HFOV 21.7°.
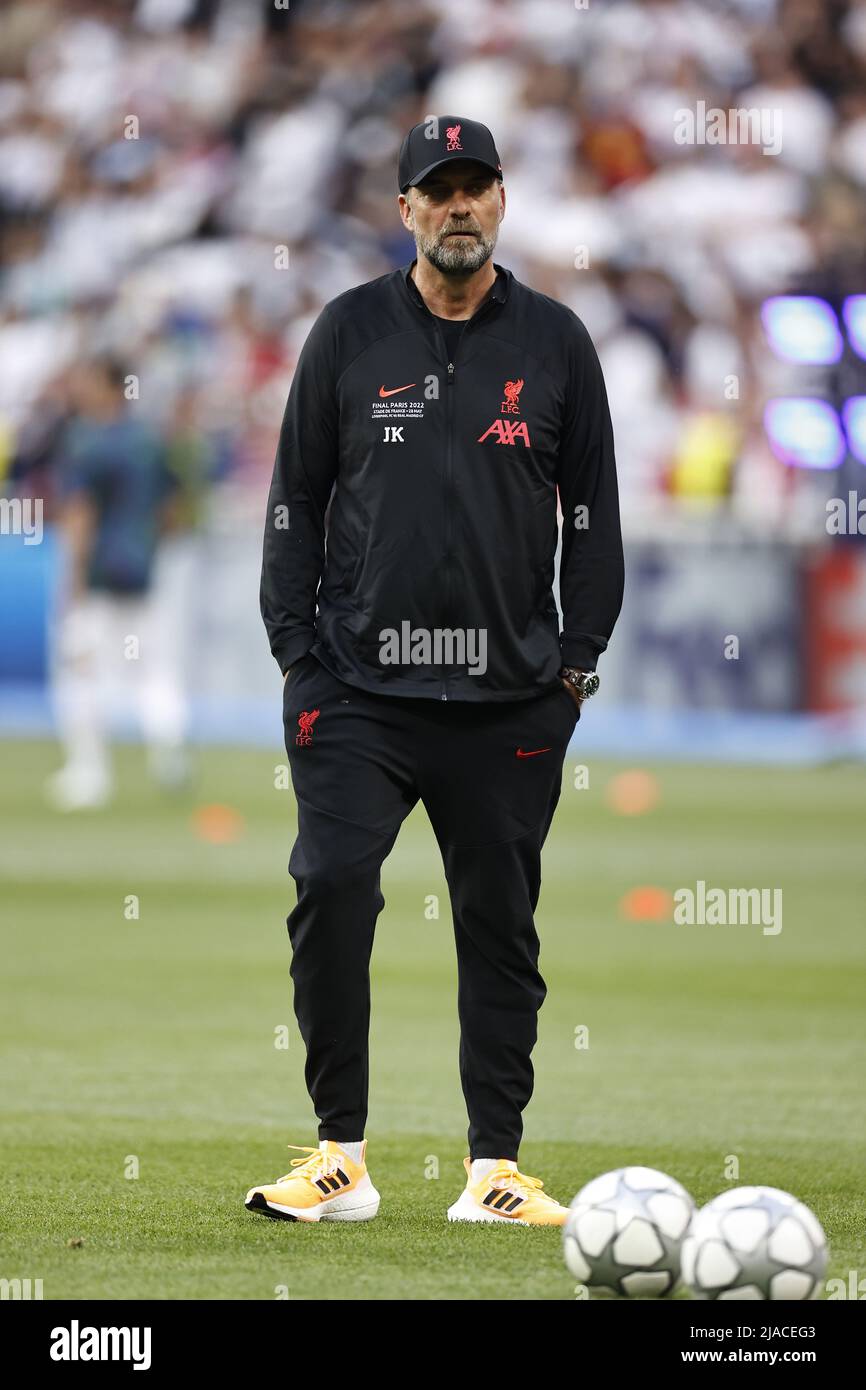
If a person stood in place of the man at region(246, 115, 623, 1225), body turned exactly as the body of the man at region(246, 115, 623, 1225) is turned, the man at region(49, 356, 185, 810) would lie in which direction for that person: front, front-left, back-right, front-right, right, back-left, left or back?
back

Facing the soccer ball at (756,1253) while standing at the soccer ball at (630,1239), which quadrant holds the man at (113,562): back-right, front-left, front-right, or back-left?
back-left

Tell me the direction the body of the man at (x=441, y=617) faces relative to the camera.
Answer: toward the camera

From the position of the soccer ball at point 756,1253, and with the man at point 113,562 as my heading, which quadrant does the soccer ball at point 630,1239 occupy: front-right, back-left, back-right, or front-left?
front-left

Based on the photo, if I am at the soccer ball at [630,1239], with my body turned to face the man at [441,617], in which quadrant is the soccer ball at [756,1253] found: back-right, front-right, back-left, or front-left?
back-right
